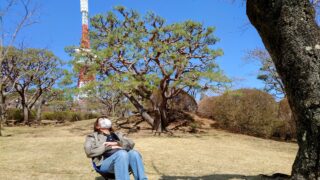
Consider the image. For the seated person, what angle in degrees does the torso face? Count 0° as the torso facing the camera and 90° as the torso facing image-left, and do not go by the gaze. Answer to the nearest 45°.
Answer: approximately 315°

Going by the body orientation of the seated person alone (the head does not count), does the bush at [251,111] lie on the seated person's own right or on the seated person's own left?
on the seated person's own left

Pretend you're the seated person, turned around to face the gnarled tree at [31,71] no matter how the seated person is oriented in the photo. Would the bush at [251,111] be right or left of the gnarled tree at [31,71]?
right

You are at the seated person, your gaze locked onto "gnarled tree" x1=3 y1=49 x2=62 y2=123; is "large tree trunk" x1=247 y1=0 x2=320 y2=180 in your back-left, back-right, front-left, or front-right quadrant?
back-right

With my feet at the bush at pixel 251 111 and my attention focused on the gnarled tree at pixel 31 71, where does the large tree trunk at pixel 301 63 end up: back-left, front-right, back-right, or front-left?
back-left

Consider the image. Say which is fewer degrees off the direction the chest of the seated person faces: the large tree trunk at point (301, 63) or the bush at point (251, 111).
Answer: the large tree trunk

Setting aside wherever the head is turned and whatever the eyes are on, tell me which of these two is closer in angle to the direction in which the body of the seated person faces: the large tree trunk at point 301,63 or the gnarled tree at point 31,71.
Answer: the large tree trunk

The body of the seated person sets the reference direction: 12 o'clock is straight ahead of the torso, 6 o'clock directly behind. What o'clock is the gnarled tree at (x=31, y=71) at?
The gnarled tree is roughly at 7 o'clock from the seated person.
